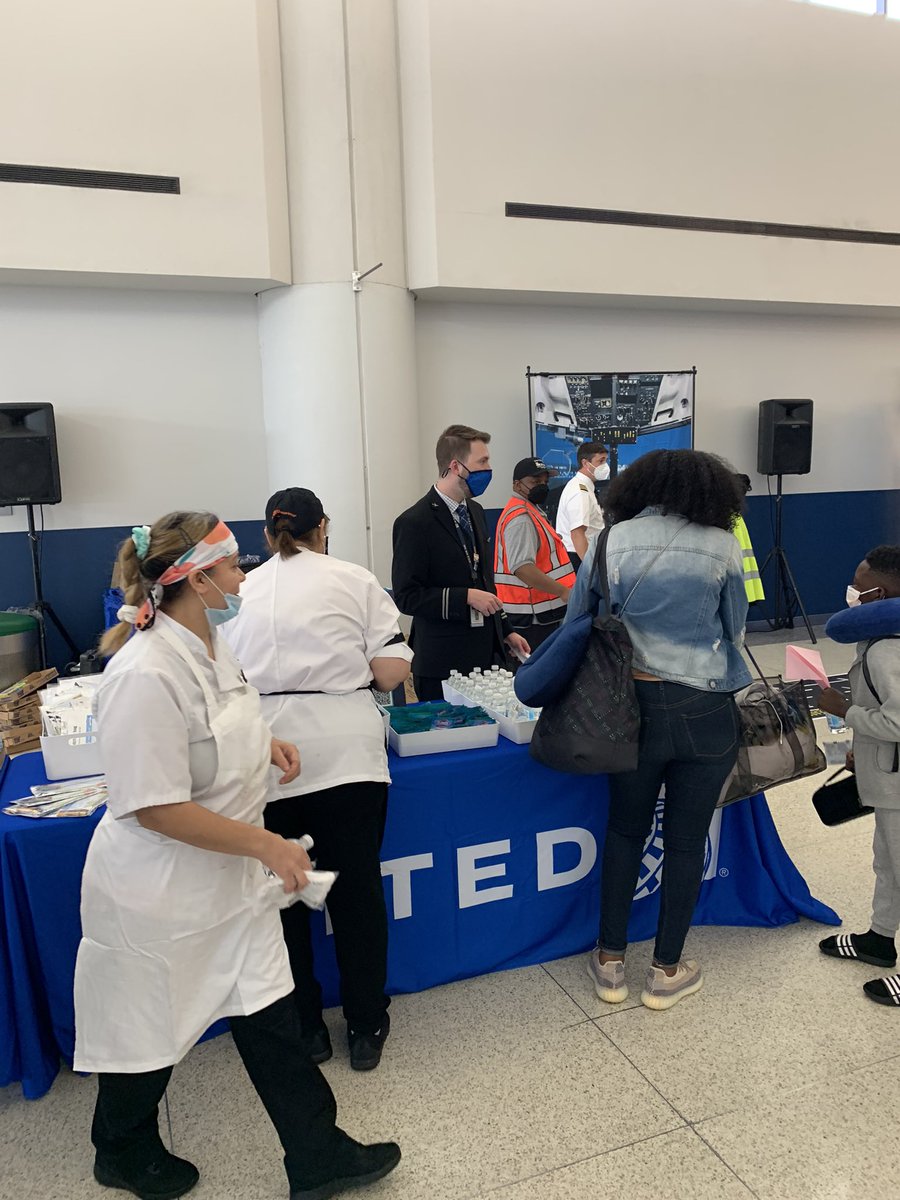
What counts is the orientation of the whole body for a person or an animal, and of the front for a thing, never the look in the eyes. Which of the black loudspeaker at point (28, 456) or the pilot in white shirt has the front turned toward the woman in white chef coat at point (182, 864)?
the black loudspeaker

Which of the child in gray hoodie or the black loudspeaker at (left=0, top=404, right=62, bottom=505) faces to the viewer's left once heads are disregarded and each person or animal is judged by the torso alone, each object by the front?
the child in gray hoodie

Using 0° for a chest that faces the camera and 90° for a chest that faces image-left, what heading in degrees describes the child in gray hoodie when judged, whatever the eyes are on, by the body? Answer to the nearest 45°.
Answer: approximately 90°

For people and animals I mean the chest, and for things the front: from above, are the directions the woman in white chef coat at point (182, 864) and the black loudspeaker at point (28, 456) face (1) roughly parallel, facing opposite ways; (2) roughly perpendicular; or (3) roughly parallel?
roughly perpendicular

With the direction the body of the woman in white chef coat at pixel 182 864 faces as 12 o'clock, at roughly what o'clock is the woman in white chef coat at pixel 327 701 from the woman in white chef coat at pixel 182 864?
the woman in white chef coat at pixel 327 701 is roughly at 10 o'clock from the woman in white chef coat at pixel 182 864.

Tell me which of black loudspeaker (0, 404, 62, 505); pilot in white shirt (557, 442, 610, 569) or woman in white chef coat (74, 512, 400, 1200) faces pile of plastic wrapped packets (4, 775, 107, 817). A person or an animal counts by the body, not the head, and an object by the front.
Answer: the black loudspeaker

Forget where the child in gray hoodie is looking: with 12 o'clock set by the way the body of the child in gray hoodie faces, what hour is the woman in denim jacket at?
The woman in denim jacket is roughly at 11 o'clock from the child in gray hoodie.

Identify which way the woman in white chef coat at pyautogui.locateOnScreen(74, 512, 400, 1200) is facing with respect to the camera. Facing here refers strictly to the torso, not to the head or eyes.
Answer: to the viewer's right

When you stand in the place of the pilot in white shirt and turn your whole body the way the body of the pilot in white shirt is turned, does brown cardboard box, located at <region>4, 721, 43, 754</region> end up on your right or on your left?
on your right

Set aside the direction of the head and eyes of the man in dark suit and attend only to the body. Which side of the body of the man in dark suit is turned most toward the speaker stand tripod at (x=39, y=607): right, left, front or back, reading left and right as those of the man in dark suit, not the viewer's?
back

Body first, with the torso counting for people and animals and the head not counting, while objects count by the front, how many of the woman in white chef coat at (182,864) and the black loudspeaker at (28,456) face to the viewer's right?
1

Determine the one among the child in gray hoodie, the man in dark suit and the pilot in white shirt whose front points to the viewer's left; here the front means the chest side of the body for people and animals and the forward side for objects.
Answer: the child in gray hoodie

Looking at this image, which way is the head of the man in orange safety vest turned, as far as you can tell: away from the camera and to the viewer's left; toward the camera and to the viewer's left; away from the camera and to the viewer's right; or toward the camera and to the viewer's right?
toward the camera and to the viewer's right

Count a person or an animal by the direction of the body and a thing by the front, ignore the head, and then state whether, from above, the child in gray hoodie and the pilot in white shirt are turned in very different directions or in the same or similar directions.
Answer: very different directions
